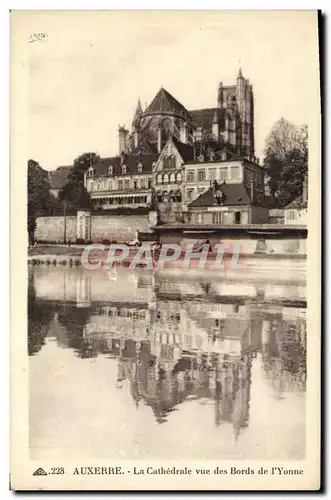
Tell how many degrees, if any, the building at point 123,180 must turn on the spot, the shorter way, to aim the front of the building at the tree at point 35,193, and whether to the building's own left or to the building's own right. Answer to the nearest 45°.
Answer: approximately 90° to the building's own right

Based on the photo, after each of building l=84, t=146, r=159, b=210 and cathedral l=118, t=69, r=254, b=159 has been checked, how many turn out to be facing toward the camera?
1

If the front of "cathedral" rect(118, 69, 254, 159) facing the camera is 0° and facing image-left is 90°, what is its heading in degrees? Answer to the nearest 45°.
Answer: approximately 225°

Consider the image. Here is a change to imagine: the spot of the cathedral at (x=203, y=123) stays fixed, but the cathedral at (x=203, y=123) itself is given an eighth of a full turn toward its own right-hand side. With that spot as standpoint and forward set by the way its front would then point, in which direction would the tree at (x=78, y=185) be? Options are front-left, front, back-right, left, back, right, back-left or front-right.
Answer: back

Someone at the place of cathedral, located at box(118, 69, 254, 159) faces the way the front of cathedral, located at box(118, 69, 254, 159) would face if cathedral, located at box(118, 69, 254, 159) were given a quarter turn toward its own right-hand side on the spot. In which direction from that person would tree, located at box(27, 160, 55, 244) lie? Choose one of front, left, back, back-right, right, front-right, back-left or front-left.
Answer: back-right
